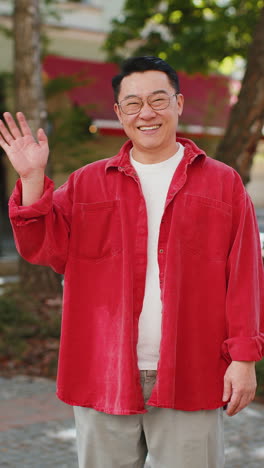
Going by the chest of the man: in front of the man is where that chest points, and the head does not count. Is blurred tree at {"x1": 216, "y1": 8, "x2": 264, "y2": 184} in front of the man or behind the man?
behind

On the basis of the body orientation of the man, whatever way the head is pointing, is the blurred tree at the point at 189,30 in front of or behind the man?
behind

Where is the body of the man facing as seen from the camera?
toward the camera
